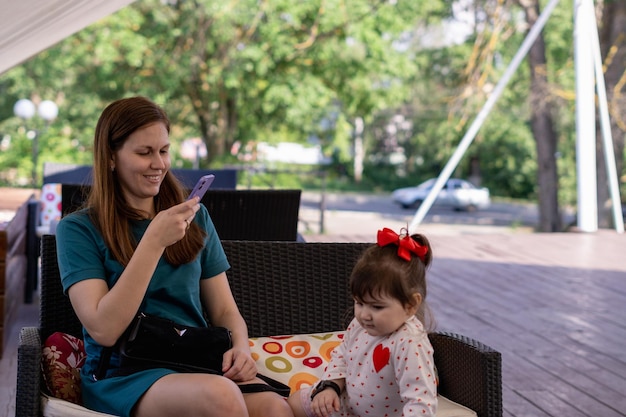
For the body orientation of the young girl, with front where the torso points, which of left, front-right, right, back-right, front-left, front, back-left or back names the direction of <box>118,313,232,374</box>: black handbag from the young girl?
front-right

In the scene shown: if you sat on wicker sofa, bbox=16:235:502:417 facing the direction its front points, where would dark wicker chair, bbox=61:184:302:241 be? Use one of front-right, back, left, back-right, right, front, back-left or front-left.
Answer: back

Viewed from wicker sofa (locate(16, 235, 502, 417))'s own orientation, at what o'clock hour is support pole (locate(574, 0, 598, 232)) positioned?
The support pole is roughly at 7 o'clock from the wicker sofa.

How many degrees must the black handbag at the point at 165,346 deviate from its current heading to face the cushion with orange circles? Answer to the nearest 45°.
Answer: approximately 135° to its left

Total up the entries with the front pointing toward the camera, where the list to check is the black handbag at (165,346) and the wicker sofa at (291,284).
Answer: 2

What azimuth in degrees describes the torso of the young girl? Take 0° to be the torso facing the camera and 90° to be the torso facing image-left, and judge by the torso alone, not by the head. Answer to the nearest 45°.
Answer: approximately 45°

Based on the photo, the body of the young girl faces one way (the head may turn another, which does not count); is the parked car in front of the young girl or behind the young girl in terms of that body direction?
behind
